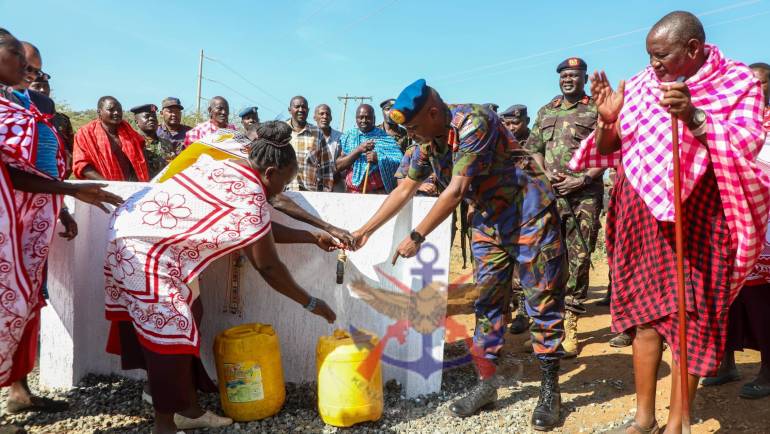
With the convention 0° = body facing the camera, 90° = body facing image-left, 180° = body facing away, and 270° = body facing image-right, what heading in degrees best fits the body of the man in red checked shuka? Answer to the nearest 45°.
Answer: approximately 45°

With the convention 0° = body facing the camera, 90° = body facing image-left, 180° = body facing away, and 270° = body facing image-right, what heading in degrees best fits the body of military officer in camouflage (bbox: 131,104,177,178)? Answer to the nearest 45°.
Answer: approximately 315°

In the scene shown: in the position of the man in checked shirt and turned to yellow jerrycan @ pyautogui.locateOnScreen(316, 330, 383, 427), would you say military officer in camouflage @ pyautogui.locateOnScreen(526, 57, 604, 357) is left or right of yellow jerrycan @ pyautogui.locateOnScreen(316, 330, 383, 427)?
left

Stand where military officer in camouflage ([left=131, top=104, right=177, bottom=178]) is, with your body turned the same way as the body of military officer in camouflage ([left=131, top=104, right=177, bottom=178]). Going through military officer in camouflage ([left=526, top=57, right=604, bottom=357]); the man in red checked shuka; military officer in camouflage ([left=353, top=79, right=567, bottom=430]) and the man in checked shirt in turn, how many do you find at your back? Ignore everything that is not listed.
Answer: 0

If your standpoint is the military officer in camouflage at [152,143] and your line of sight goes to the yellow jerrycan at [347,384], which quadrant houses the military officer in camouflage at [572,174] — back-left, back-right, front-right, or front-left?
front-left

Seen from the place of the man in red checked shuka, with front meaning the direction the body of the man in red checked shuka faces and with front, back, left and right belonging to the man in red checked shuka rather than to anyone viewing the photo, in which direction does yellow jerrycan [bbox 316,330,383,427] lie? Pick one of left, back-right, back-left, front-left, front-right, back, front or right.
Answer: front-right

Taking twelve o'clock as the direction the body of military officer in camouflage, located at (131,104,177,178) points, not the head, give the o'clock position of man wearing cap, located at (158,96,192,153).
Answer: The man wearing cap is roughly at 8 o'clock from the military officer in camouflage.

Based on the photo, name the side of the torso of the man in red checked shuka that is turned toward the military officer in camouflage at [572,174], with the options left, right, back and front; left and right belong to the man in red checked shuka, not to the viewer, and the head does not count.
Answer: right

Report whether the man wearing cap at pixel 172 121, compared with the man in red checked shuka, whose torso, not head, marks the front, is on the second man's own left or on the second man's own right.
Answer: on the second man's own right

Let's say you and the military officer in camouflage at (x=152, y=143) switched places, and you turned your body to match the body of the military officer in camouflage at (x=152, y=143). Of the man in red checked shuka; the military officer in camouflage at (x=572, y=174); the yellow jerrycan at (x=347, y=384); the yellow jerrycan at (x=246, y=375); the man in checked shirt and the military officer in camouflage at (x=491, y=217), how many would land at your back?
0

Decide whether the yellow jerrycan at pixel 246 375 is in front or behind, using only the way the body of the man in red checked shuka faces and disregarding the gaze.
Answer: in front

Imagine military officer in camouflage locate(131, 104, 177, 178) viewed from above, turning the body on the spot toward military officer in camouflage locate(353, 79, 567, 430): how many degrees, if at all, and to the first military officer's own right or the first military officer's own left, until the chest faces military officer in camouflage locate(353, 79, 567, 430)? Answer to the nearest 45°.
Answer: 0° — they already face them

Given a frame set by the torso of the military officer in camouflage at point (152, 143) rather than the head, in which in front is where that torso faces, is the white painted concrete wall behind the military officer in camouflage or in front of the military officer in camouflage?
in front

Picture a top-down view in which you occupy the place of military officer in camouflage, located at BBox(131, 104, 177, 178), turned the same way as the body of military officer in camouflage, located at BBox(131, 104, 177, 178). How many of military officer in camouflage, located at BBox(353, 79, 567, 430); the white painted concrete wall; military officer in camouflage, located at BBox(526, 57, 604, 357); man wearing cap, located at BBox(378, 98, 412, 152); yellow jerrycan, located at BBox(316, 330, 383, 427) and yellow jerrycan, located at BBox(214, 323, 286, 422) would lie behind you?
0

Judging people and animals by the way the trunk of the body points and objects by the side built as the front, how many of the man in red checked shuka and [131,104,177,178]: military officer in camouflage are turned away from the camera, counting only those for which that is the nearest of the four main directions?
0

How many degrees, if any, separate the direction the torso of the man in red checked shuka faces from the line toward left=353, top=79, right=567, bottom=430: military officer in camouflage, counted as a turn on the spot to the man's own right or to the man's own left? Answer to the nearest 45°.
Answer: approximately 45° to the man's own right

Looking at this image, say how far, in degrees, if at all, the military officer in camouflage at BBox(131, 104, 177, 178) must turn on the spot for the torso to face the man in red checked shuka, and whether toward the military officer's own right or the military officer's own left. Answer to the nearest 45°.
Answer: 0° — they already face them
